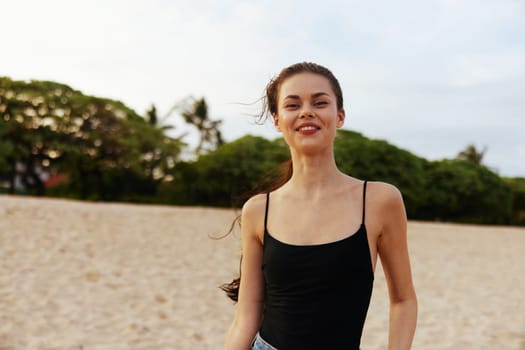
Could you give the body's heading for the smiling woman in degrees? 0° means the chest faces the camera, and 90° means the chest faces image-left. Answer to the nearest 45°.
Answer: approximately 0°

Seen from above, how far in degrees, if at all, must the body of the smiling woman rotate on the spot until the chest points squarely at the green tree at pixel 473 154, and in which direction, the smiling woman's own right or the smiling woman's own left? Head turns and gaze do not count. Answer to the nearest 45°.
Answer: approximately 180°

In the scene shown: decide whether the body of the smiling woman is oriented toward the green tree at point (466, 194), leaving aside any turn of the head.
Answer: no

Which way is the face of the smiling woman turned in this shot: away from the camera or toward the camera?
toward the camera
